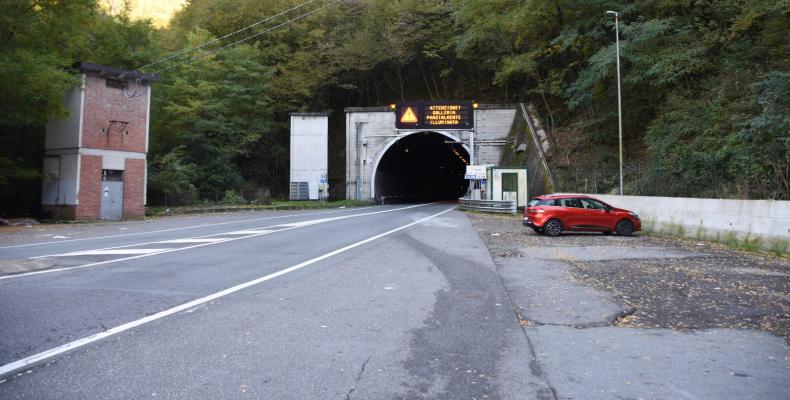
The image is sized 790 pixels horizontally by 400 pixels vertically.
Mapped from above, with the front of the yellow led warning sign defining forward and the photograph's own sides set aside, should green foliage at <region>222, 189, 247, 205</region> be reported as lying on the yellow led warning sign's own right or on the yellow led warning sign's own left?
on the yellow led warning sign's own right

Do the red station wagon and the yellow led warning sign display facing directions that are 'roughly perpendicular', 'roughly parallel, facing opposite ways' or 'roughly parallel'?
roughly perpendicular

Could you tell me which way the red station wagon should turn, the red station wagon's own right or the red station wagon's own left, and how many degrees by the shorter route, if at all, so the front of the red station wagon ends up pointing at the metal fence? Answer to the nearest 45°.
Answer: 0° — it already faces it

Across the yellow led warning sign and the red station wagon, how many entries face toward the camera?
1

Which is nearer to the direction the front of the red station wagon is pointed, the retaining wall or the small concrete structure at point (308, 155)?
the retaining wall

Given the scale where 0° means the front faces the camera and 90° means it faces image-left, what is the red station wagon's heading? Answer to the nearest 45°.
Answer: approximately 270°

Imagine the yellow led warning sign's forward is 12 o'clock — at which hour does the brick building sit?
The brick building is roughly at 2 o'clock from the yellow led warning sign.

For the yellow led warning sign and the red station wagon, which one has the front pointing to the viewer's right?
the red station wagon

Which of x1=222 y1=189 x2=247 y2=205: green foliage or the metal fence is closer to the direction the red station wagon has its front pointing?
the metal fence
